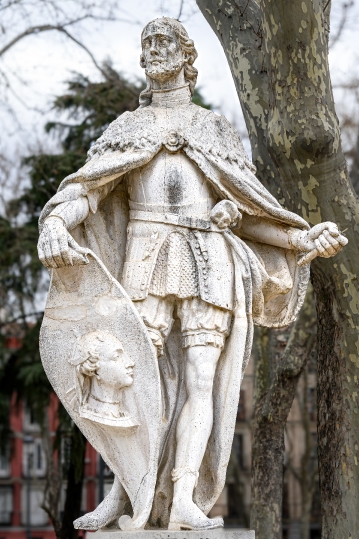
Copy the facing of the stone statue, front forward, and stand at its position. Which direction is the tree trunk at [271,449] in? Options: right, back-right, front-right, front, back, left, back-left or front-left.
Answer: back

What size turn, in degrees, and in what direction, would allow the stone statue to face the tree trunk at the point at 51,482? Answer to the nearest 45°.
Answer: approximately 180°

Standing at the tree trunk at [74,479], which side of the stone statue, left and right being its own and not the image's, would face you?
back

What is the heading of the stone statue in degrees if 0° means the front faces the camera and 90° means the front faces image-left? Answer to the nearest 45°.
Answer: approximately 0°

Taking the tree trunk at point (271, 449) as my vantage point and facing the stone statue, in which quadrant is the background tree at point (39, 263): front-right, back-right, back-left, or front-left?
back-right

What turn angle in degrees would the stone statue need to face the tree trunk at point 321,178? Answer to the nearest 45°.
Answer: approximately 135° to its left

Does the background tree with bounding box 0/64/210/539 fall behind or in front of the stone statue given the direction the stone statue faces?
behind
